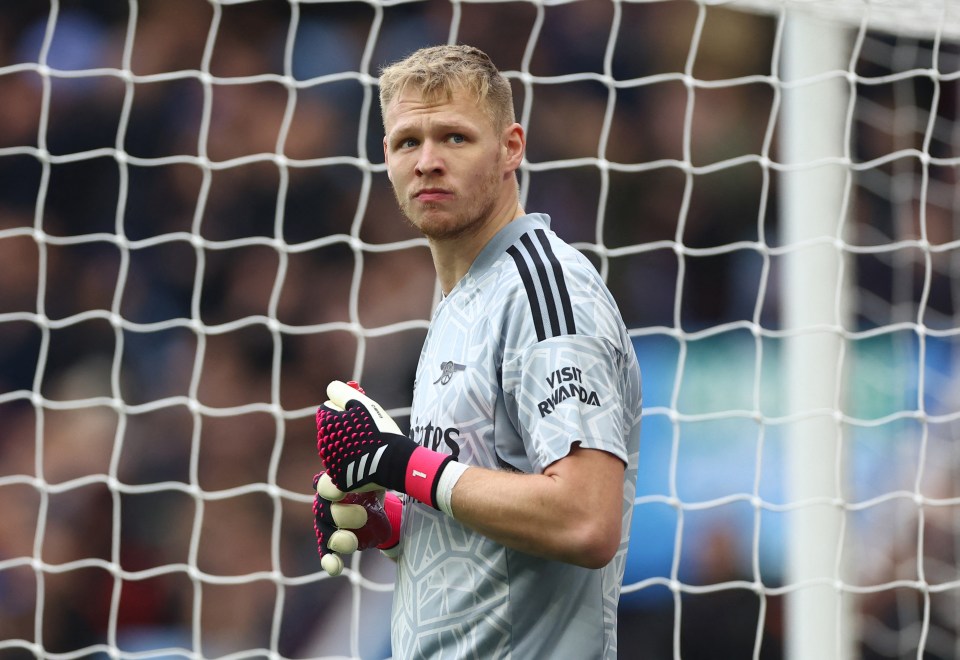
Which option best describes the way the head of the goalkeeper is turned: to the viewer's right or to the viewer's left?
to the viewer's left

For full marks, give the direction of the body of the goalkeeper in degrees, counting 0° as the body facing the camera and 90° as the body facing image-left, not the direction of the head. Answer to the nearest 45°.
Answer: approximately 45°
